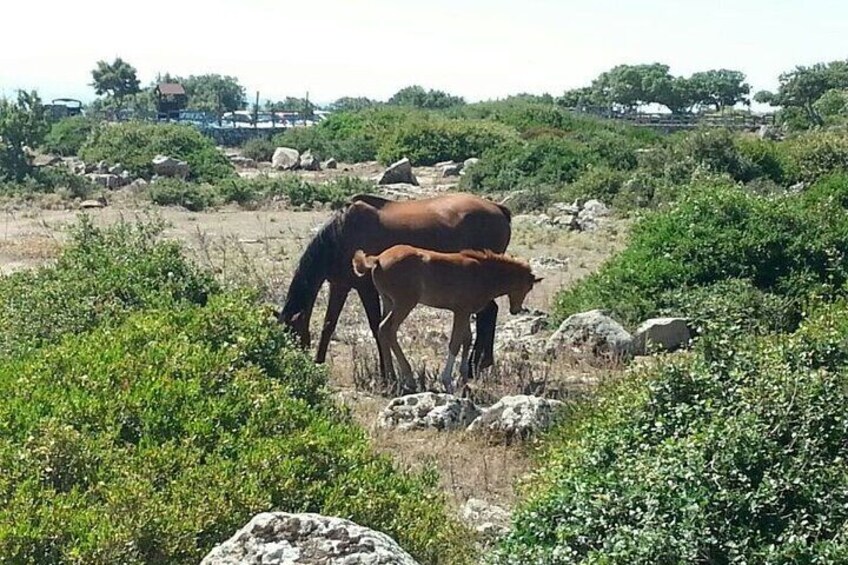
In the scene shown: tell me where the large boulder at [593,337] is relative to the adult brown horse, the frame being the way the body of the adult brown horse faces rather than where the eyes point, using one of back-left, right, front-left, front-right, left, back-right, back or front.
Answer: back

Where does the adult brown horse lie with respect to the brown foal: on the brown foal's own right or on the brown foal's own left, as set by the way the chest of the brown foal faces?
on the brown foal's own left

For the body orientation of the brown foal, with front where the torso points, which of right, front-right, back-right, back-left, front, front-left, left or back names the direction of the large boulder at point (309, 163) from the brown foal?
left

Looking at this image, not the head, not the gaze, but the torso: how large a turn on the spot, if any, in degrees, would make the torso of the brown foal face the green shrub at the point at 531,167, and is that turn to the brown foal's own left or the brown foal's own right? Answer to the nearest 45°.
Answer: approximately 90° to the brown foal's own left

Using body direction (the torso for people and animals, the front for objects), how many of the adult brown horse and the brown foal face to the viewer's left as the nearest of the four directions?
1

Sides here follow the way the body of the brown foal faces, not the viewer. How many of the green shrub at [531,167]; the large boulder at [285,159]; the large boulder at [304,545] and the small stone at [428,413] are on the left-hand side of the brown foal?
2

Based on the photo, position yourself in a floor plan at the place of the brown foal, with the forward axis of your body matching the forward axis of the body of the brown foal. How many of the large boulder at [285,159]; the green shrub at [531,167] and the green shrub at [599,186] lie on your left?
3

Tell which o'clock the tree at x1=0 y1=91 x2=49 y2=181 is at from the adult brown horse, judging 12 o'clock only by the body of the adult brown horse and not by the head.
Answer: The tree is roughly at 2 o'clock from the adult brown horse.

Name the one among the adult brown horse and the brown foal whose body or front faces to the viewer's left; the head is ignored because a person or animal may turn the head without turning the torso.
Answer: the adult brown horse

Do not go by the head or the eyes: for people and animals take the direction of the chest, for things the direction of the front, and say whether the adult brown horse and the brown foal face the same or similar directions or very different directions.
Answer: very different directions

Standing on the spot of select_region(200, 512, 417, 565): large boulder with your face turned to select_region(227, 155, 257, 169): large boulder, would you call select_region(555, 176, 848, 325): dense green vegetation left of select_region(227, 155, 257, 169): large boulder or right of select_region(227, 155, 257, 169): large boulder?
right

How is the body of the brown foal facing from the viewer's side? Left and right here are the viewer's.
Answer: facing to the right of the viewer

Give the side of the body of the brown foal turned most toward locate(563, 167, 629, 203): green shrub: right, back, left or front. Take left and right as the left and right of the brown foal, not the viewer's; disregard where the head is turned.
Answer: left

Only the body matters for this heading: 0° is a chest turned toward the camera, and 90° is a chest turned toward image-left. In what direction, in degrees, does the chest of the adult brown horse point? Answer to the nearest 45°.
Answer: approximately 90°

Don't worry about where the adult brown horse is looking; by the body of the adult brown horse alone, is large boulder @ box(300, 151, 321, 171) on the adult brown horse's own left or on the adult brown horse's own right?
on the adult brown horse's own right
